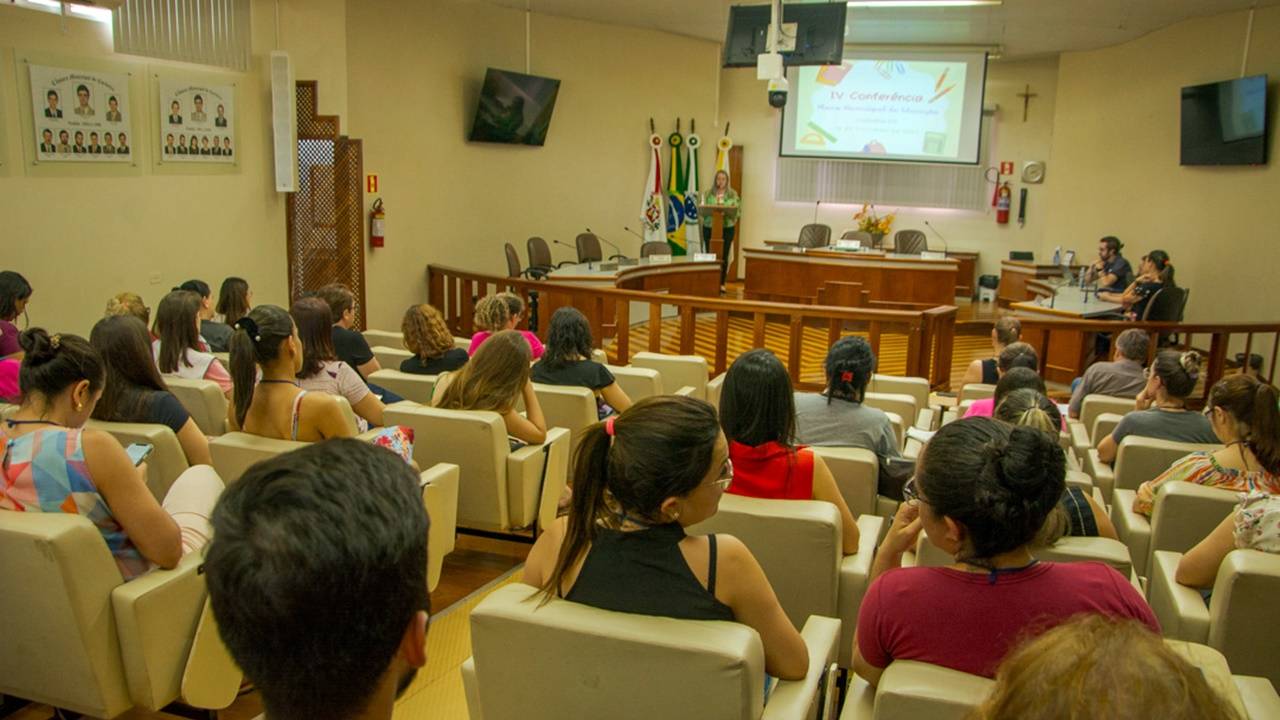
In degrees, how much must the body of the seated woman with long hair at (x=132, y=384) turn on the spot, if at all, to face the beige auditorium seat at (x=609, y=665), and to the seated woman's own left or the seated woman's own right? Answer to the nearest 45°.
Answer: approximately 135° to the seated woman's own right

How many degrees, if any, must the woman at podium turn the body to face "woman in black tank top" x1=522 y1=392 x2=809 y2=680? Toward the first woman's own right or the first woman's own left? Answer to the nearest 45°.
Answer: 0° — they already face them

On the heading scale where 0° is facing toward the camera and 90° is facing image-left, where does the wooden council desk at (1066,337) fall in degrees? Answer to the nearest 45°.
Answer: approximately 45°

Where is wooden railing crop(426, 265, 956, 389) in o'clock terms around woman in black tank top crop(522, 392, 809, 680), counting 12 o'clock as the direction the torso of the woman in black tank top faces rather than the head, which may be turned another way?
The wooden railing is roughly at 11 o'clock from the woman in black tank top.

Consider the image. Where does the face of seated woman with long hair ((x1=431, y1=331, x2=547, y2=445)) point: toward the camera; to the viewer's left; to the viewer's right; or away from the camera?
away from the camera

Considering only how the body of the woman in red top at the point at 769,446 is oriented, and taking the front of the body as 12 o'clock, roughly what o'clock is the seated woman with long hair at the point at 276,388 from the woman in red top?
The seated woman with long hair is roughly at 9 o'clock from the woman in red top.

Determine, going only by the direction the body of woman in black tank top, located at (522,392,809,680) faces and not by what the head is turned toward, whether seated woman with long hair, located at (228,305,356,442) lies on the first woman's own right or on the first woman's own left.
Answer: on the first woman's own left

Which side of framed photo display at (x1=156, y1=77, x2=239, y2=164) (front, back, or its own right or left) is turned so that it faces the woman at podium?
left

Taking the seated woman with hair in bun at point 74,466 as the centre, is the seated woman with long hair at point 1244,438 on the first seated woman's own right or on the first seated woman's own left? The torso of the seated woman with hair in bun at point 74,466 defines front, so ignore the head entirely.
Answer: on the first seated woman's own right

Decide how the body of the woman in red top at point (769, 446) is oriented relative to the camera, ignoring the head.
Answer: away from the camera

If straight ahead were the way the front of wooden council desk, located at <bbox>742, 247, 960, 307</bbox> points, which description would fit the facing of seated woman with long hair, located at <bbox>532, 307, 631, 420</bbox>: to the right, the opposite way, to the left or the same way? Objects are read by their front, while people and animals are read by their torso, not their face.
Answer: the opposite way

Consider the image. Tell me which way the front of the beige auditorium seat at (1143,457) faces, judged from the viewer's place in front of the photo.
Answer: facing away from the viewer and to the left of the viewer
